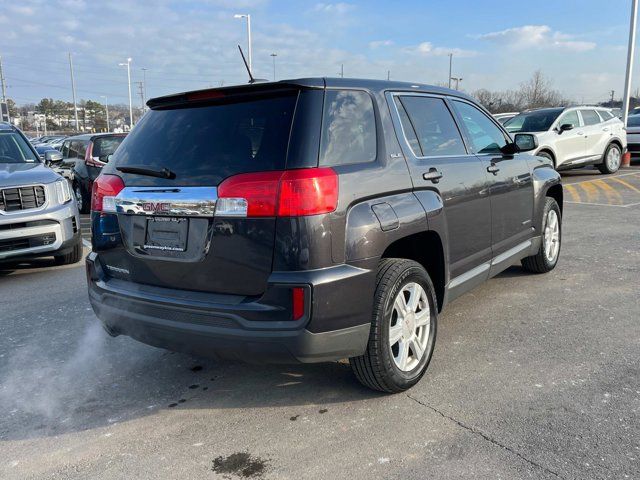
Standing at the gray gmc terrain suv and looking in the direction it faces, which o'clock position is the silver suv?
The silver suv is roughly at 9 o'clock from the gray gmc terrain suv.

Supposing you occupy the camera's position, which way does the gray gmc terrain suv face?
facing away from the viewer and to the right of the viewer

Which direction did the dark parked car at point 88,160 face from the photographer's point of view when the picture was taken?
facing away from the viewer and to the left of the viewer

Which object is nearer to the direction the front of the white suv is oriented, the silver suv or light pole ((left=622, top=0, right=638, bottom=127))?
the silver suv

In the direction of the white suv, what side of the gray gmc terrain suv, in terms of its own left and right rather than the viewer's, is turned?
front

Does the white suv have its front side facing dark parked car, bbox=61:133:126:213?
yes

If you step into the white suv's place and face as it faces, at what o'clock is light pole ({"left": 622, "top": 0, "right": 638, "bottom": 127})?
The light pole is roughly at 5 o'clock from the white suv.

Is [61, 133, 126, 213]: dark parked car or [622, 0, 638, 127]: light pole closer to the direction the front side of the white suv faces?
the dark parked car

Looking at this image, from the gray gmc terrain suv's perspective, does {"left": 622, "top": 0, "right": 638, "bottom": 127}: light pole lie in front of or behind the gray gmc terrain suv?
in front

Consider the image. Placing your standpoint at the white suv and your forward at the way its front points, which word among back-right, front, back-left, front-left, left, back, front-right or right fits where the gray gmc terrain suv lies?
front-left
